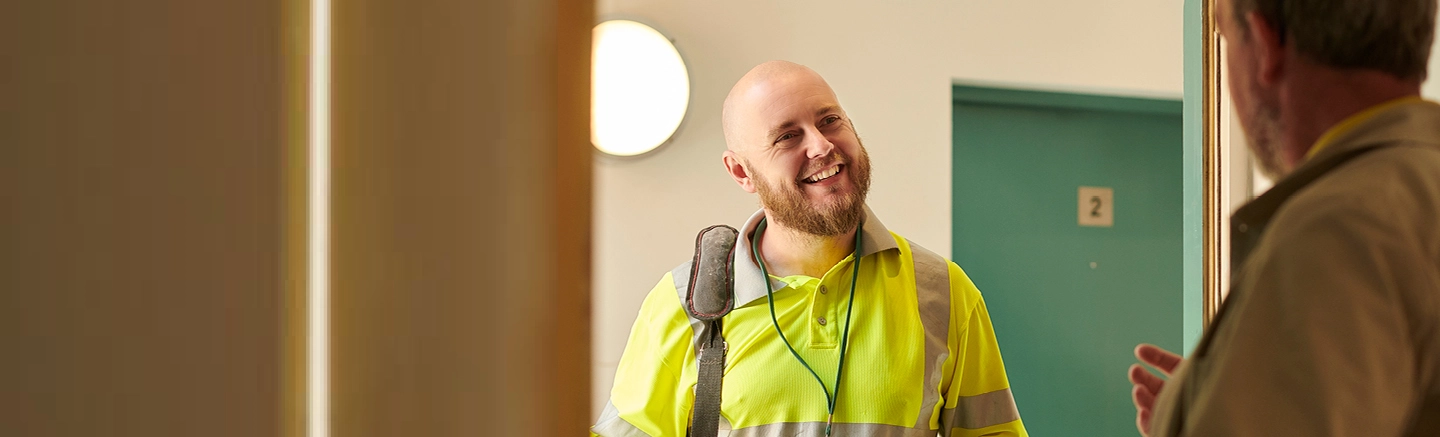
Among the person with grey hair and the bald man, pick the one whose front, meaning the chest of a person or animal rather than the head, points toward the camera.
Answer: the bald man

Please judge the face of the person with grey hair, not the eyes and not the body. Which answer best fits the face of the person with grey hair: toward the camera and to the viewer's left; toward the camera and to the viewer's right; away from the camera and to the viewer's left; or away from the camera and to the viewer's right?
away from the camera and to the viewer's left

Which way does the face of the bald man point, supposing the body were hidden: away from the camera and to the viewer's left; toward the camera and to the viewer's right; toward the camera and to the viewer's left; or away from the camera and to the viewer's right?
toward the camera and to the viewer's right

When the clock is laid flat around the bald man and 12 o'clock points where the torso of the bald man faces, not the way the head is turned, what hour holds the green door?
The green door is roughly at 7 o'clock from the bald man.

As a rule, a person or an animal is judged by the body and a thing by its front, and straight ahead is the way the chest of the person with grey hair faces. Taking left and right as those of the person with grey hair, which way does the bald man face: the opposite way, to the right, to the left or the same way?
the opposite way

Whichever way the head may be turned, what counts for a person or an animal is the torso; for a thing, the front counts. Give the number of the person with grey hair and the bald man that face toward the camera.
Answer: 1

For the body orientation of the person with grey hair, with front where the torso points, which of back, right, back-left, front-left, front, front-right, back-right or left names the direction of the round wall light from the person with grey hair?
front

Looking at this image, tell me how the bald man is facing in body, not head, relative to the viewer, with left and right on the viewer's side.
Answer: facing the viewer

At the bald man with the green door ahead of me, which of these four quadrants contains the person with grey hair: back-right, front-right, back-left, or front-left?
back-right

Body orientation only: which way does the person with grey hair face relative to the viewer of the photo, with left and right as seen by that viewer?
facing away from the viewer and to the left of the viewer
